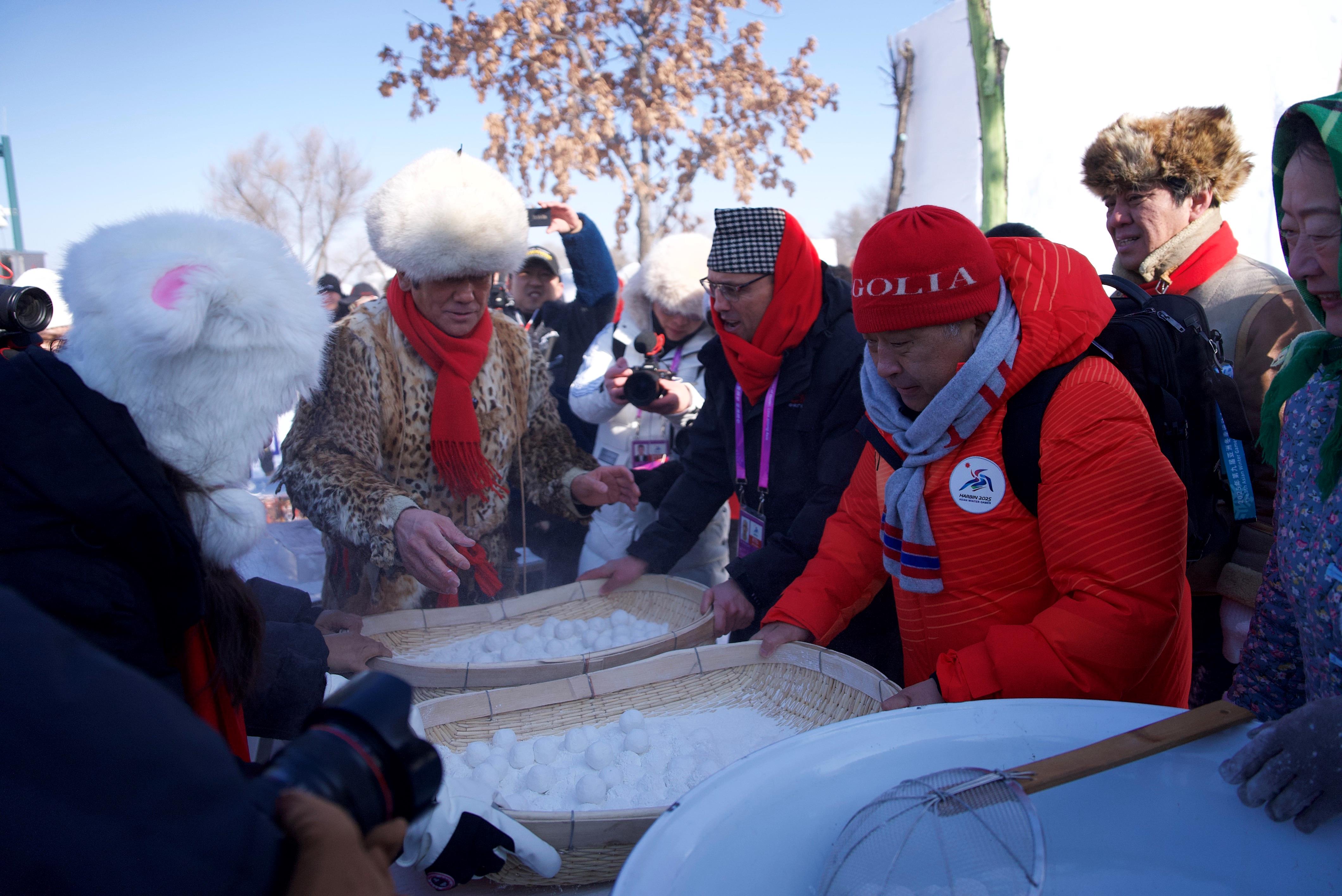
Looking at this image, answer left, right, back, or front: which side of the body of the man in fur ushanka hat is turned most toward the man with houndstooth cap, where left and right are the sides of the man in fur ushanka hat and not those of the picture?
front

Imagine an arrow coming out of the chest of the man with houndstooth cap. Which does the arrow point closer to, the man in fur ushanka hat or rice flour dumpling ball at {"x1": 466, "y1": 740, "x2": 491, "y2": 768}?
the rice flour dumpling ball

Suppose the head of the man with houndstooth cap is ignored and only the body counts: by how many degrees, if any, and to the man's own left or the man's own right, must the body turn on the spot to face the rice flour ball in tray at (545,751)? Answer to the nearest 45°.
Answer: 0° — they already face it

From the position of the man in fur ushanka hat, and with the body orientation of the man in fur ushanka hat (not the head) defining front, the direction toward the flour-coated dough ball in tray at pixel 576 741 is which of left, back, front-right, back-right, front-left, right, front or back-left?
front

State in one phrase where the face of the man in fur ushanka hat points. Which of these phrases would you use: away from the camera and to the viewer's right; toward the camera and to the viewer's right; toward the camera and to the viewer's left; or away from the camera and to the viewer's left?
toward the camera and to the viewer's left

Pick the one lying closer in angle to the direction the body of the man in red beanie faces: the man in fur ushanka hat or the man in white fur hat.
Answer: the man in white fur hat

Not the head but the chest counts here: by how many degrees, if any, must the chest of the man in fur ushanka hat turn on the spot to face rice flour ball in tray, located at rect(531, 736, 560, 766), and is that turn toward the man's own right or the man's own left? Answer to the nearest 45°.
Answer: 0° — they already face it

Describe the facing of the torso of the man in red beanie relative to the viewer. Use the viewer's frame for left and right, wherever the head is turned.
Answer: facing the viewer and to the left of the viewer

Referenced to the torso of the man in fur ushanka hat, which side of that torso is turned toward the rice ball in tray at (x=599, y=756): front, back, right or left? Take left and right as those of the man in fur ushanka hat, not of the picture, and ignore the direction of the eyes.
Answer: front

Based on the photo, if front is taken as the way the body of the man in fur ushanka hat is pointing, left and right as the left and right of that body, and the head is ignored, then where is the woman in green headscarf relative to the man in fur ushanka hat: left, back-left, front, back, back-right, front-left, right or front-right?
front-left

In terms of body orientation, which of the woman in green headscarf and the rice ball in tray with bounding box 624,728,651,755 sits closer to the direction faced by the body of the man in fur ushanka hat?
the rice ball in tray
